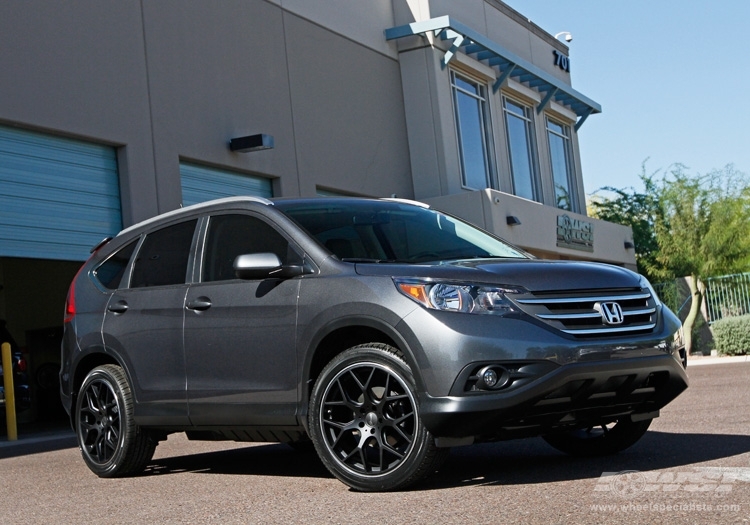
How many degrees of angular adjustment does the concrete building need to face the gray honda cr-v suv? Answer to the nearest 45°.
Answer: approximately 45° to its right

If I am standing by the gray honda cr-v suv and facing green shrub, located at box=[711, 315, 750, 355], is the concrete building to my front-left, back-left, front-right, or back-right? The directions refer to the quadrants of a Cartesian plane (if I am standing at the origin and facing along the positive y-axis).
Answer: front-left

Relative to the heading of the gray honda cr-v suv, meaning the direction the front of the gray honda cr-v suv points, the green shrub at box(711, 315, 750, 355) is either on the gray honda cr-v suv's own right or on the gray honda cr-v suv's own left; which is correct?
on the gray honda cr-v suv's own left

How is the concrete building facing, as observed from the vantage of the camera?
facing the viewer and to the right of the viewer

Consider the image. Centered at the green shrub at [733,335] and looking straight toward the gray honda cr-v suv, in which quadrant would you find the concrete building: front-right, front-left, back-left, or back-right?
front-right

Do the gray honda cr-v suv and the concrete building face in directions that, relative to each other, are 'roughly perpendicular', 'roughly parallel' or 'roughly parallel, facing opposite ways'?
roughly parallel

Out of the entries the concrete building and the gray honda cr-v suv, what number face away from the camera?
0

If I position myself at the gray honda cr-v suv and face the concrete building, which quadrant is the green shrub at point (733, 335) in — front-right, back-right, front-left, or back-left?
front-right
